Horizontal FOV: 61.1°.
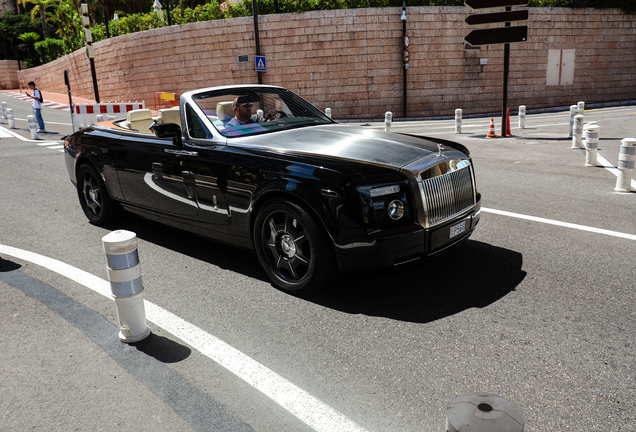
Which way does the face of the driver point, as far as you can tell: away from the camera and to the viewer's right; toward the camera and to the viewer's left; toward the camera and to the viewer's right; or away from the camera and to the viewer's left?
toward the camera and to the viewer's right

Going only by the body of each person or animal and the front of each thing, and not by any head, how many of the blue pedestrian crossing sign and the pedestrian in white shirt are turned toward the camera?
1

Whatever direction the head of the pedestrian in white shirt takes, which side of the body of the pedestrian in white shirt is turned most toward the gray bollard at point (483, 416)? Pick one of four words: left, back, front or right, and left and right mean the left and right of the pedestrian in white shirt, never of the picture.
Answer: left

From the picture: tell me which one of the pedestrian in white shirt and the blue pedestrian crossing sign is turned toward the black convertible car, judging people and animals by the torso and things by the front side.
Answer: the blue pedestrian crossing sign

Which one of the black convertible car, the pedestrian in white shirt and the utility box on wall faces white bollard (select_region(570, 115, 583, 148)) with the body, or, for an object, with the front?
the utility box on wall

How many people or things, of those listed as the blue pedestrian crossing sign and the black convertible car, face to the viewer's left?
0

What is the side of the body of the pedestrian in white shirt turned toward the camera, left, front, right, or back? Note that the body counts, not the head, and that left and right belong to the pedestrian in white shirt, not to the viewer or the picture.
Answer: left

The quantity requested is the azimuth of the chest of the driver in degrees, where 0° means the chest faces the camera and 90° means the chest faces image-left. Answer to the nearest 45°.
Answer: approximately 315°

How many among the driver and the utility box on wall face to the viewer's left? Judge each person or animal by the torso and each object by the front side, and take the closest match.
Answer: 0

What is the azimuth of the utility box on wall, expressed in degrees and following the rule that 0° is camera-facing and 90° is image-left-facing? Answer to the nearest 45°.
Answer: approximately 0°

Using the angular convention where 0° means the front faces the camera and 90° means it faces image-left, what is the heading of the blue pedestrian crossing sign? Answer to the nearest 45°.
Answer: approximately 0°

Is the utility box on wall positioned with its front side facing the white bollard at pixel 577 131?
yes
